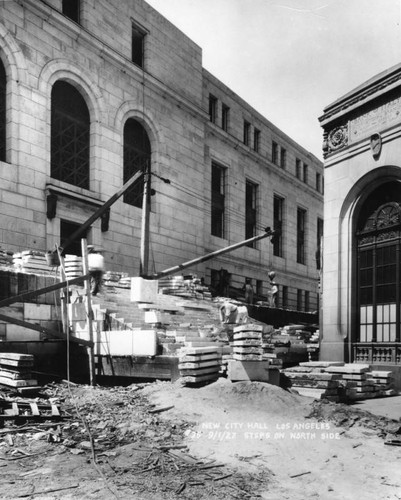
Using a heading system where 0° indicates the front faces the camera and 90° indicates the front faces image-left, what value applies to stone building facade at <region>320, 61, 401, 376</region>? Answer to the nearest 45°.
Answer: approximately 45°

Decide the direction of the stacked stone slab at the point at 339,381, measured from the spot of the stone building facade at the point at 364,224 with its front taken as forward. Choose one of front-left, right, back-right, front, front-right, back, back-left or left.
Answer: front-left

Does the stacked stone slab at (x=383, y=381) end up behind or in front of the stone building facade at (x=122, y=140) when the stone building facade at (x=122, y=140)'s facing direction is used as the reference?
in front

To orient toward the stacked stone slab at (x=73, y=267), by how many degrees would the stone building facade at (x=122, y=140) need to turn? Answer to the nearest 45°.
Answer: approximately 45° to its right

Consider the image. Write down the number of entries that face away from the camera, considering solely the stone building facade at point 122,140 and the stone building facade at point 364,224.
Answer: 0

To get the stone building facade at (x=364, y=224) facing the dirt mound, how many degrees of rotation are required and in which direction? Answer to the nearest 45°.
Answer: approximately 45° to its left

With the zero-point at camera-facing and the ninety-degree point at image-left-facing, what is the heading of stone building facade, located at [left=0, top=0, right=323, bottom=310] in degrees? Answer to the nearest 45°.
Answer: approximately 315°

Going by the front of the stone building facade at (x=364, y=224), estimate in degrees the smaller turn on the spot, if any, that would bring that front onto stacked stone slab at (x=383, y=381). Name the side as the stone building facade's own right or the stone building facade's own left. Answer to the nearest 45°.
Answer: approximately 45° to the stone building facade's own left

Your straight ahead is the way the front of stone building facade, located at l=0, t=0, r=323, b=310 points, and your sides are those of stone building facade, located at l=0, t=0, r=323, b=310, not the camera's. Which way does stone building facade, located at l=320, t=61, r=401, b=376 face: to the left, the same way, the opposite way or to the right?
to the right
